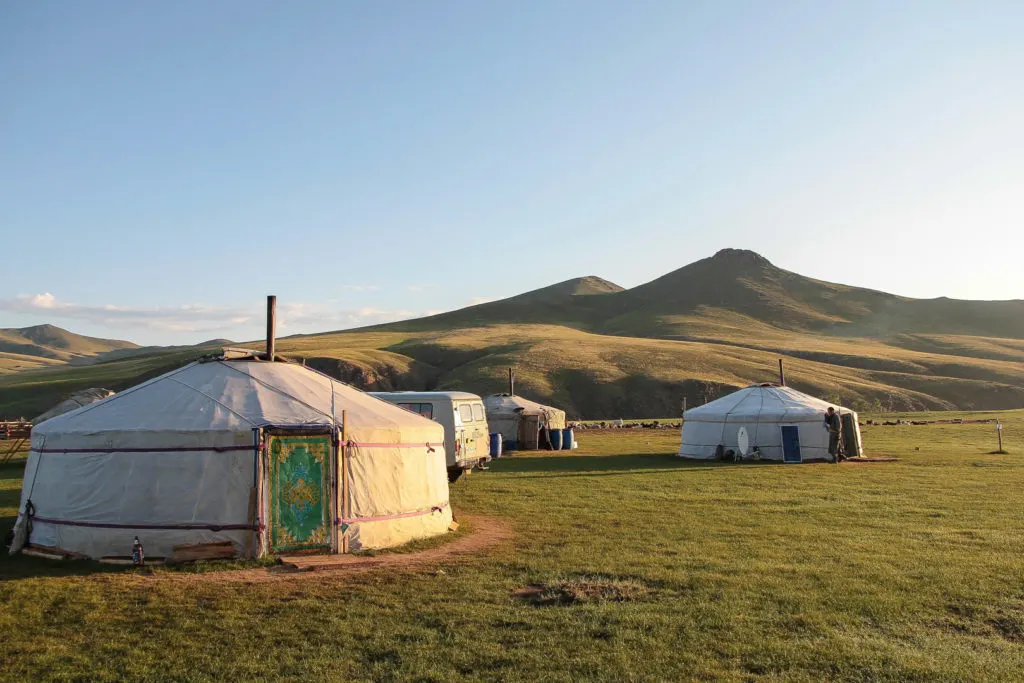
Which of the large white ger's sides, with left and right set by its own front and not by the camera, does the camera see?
front

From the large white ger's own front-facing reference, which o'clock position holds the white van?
The white van is roughly at 7 o'clock from the large white ger.

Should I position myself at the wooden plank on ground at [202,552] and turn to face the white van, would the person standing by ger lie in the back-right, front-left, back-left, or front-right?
front-right

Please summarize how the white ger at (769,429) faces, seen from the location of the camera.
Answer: facing the viewer

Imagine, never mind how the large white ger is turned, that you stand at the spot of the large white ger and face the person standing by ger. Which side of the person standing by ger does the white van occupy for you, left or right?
left

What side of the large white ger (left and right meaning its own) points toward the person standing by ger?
left

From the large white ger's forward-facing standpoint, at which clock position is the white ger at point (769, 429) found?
The white ger is roughly at 8 o'clock from the large white ger.

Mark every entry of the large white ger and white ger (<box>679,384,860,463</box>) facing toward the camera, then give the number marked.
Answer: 2

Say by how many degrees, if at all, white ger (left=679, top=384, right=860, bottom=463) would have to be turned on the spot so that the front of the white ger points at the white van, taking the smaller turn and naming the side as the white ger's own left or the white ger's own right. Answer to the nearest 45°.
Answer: approximately 45° to the white ger's own right

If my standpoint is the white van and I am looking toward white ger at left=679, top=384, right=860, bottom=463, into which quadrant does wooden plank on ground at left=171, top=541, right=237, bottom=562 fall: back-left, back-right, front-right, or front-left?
back-right
